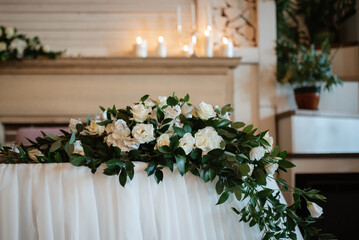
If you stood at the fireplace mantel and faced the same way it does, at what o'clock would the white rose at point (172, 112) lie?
The white rose is roughly at 12 o'clock from the fireplace mantel.

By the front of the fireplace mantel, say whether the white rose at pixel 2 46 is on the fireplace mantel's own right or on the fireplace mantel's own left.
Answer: on the fireplace mantel's own right

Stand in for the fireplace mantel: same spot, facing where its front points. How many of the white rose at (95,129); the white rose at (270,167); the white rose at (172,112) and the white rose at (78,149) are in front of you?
4

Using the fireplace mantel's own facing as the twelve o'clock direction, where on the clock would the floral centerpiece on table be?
The floral centerpiece on table is roughly at 12 o'clock from the fireplace mantel.

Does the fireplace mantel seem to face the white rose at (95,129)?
yes

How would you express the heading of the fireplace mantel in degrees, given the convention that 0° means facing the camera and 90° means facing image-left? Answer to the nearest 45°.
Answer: approximately 0°

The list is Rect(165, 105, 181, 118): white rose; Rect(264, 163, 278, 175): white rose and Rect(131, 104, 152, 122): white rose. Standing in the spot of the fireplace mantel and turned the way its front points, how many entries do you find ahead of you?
3
